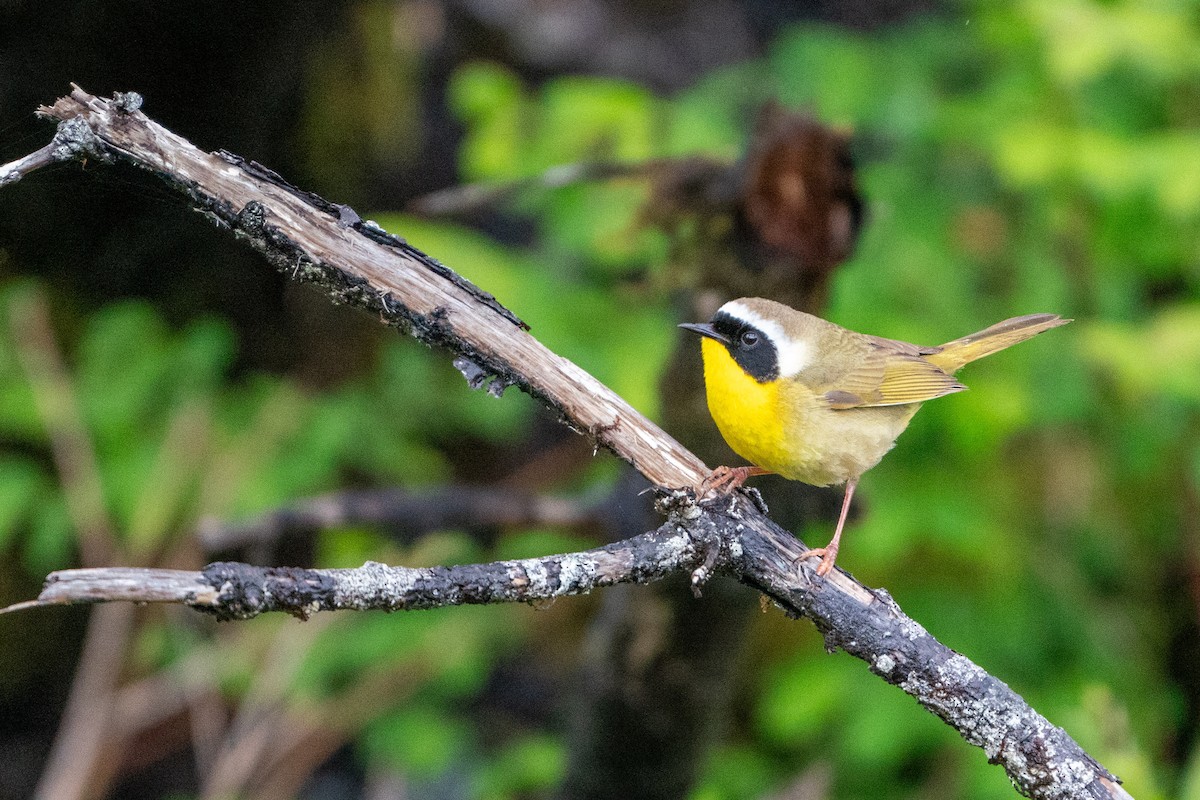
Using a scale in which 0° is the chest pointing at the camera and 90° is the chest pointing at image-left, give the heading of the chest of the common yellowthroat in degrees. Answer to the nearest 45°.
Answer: approximately 90°
